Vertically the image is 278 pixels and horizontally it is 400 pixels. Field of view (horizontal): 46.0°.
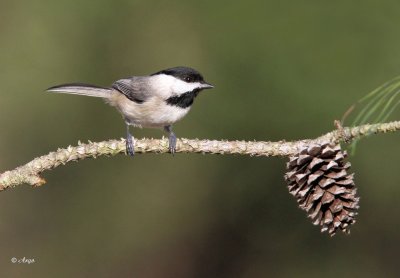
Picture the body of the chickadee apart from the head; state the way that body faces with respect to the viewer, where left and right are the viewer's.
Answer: facing to the right of the viewer
